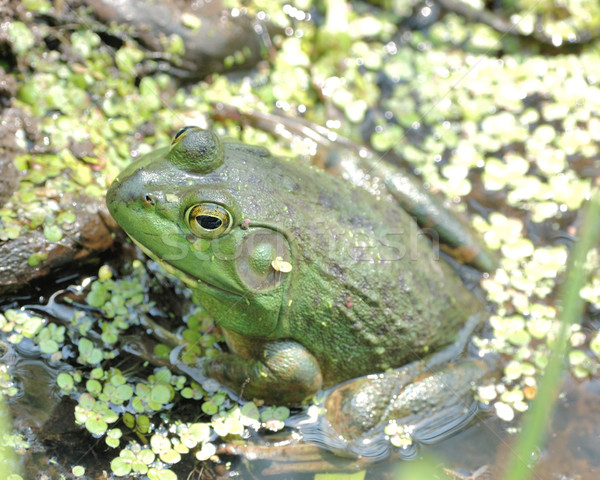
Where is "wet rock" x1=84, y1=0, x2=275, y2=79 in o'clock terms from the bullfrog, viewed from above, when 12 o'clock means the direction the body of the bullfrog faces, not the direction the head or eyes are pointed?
The wet rock is roughly at 2 o'clock from the bullfrog.

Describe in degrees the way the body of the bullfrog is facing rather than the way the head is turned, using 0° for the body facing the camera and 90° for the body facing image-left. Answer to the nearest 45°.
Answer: approximately 90°
